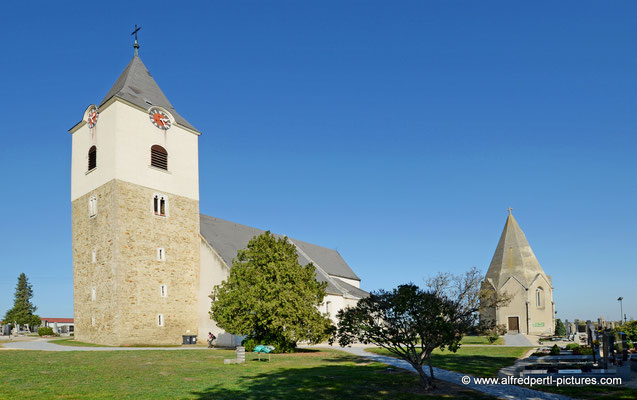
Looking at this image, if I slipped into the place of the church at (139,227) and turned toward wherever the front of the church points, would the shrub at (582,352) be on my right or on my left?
on my left

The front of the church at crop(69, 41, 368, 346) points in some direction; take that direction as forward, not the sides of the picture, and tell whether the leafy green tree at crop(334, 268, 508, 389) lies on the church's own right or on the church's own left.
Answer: on the church's own left

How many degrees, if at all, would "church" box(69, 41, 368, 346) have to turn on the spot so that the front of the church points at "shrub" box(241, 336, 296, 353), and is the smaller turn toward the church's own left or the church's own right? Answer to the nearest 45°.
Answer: approximately 90° to the church's own left

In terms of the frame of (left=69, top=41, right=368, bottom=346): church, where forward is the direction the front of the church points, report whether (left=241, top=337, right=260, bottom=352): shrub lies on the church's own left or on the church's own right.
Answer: on the church's own left

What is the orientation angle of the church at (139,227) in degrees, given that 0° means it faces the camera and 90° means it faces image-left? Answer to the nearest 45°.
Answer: approximately 45°

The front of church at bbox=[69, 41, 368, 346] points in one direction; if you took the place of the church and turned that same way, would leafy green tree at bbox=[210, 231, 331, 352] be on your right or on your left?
on your left
